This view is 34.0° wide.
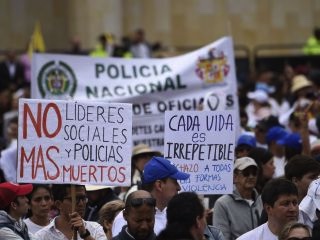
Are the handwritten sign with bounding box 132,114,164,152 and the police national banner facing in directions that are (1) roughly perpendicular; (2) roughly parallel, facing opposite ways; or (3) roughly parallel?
roughly parallel

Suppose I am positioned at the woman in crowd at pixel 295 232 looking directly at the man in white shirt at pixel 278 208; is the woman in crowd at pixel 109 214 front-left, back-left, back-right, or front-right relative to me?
front-left

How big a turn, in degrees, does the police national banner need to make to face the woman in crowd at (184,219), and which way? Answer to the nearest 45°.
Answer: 0° — it already faces them

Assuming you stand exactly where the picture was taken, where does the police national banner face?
facing the viewer

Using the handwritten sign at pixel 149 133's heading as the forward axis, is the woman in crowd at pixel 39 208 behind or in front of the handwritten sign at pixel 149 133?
in front

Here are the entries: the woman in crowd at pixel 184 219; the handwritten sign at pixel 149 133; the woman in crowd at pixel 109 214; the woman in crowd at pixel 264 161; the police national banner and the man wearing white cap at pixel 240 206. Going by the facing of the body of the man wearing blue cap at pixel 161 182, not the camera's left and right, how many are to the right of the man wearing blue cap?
1
